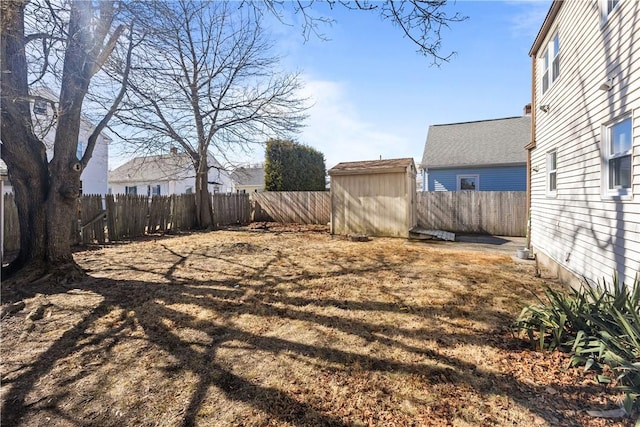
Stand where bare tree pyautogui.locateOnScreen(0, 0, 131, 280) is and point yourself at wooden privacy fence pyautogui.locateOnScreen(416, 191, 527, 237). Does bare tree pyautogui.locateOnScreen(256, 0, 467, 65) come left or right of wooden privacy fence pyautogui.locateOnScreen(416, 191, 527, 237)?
right

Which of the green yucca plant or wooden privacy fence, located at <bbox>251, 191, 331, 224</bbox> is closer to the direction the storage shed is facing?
the green yucca plant

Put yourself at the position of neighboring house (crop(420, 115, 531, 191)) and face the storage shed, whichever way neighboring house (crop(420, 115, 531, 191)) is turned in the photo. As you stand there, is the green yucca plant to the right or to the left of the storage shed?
left
